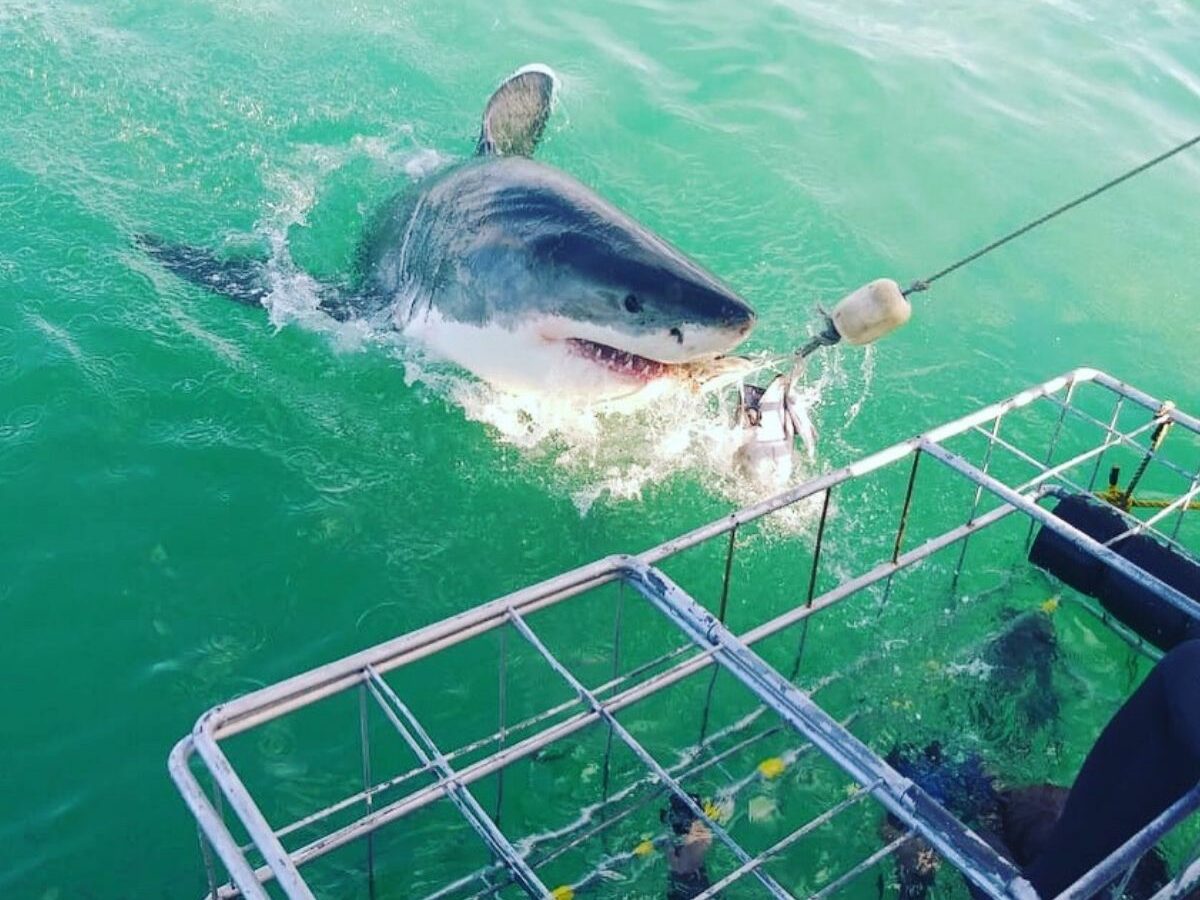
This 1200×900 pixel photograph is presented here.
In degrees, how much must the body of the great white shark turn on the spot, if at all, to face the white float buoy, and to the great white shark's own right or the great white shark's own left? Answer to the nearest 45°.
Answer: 0° — it already faces it

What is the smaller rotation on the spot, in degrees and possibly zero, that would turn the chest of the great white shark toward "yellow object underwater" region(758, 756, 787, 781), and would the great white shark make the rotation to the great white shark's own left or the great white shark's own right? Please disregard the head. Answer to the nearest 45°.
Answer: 0° — it already faces it

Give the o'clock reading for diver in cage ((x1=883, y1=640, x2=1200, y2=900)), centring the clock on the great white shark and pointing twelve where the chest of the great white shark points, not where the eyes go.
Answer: The diver in cage is roughly at 1 o'clock from the great white shark.

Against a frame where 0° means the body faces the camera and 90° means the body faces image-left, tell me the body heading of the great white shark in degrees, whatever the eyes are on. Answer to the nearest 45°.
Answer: approximately 315°

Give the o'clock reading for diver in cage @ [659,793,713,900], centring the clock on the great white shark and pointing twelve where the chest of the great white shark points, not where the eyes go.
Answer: The diver in cage is roughly at 1 o'clock from the great white shark.
